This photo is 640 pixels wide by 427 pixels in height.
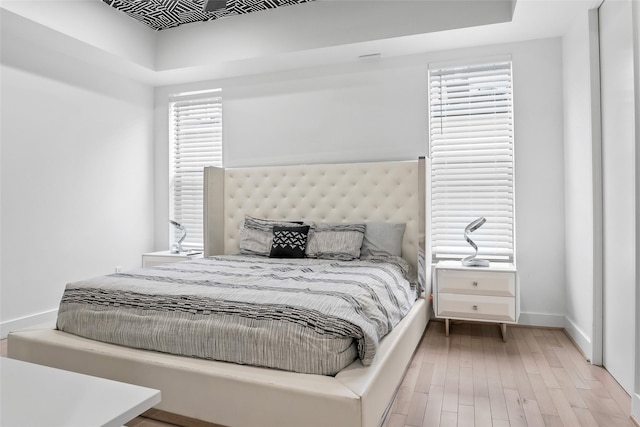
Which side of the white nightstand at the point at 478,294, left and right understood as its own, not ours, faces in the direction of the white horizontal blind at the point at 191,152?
right

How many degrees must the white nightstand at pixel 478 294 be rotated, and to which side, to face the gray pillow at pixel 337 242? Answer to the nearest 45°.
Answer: approximately 90° to its right

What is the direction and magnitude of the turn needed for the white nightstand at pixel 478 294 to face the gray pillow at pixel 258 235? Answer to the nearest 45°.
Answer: approximately 90° to its right

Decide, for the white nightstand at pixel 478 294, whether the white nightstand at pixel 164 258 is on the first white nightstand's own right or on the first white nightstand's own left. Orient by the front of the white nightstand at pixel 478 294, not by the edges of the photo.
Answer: on the first white nightstand's own right

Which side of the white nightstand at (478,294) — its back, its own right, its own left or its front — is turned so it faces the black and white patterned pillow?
right

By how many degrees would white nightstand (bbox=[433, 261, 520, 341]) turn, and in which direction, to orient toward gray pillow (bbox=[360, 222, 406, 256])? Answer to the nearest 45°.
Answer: approximately 90° to its right

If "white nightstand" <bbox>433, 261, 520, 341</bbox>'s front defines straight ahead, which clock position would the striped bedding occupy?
The striped bedding is roughly at 1 o'clock from the white nightstand.

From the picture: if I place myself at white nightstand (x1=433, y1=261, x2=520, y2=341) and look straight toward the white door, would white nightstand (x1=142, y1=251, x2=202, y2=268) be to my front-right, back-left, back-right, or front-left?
back-right

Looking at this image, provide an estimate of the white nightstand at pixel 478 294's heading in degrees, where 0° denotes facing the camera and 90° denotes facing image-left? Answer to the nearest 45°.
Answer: approximately 0°
